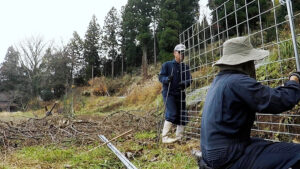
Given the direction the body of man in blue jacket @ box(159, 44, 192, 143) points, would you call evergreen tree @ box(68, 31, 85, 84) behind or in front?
behind

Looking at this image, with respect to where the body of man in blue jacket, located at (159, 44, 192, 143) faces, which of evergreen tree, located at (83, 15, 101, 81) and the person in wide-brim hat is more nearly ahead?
the person in wide-brim hat

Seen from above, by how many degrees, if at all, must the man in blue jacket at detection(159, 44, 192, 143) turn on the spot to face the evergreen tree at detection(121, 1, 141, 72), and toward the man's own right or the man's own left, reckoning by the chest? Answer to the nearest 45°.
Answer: approximately 180°

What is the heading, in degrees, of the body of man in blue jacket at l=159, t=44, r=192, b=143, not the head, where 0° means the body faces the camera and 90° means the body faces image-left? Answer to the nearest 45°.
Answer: approximately 0°

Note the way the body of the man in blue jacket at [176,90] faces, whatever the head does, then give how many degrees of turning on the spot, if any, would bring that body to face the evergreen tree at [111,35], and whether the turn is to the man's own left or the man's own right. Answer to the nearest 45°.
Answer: approximately 180°

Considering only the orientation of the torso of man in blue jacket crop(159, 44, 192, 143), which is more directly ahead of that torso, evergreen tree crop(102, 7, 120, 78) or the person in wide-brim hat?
the person in wide-brim hat

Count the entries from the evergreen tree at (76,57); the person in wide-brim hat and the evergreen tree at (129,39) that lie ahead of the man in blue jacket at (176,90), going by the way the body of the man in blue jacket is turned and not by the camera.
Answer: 1

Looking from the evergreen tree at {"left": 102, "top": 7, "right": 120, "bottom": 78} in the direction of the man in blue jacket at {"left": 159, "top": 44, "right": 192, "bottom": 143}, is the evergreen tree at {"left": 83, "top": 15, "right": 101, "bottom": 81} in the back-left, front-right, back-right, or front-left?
back-right

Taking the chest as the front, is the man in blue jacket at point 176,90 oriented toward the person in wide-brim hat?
yes
